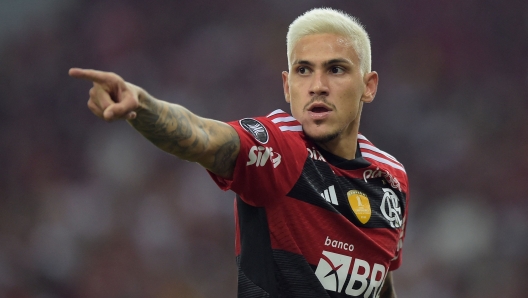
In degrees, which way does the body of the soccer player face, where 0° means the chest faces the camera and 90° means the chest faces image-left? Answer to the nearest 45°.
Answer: approximately 315°

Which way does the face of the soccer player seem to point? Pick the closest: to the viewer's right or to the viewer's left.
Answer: to the viewer's left
